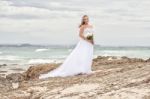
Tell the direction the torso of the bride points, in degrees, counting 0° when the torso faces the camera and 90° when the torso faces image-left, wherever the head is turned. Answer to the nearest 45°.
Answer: approximately 315°
